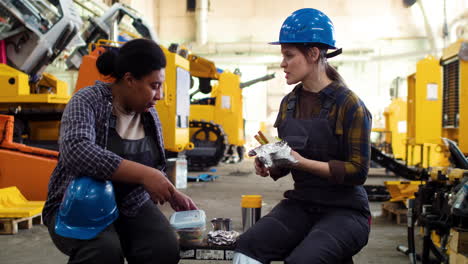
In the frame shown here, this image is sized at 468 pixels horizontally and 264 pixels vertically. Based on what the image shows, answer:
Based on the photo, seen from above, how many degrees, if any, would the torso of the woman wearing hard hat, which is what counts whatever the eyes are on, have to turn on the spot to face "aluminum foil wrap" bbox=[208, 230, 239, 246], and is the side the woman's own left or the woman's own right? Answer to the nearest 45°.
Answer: approximately 90° to the woman's own right

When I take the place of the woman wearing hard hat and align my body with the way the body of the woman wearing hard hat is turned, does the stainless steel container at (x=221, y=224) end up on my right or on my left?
on my right

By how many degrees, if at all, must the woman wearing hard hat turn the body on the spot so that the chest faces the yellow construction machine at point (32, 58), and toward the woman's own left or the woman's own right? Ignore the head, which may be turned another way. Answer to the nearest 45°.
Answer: approximately 90° to the woman's own right

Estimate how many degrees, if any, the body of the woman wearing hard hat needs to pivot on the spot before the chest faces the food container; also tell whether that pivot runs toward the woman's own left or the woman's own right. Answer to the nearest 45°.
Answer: approximately 45° to the woman's own right

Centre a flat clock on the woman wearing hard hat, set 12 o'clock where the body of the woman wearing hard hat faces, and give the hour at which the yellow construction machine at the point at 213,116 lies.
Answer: The yellow construction machine is roughly at 4 o'clock from the woman wearing hard hat.

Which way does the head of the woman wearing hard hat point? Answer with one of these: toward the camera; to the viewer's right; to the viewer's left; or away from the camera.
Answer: to the viewer's left

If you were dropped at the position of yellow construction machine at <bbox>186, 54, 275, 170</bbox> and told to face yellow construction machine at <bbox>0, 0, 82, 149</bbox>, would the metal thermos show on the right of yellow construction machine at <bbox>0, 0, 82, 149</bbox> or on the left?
left

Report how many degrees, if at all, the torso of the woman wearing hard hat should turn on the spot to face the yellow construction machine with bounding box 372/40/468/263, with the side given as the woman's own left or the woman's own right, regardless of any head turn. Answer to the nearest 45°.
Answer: approximately 180°

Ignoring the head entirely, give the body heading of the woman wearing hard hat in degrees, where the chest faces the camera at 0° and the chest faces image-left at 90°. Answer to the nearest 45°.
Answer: approximately 45°
